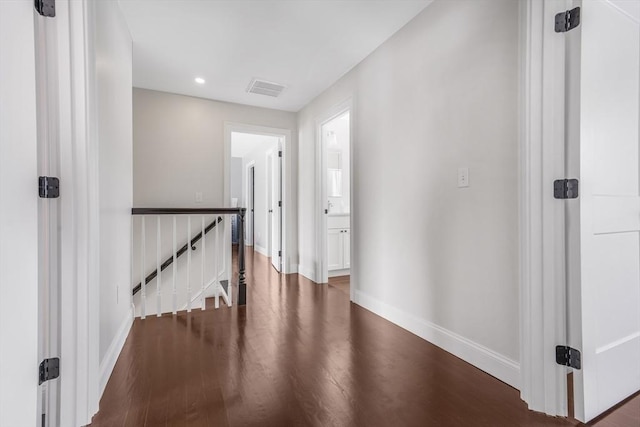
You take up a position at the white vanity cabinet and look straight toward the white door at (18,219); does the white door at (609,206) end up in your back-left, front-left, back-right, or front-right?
front-left

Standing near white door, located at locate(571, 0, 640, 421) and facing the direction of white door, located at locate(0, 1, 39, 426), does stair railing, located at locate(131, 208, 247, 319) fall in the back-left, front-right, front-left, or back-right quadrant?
front-right

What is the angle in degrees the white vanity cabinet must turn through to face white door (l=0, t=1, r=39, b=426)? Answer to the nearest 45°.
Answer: approximately 45° to its right

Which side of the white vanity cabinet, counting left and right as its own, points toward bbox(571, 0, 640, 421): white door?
front

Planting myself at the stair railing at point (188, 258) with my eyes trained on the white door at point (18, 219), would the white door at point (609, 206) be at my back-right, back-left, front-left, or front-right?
front-left

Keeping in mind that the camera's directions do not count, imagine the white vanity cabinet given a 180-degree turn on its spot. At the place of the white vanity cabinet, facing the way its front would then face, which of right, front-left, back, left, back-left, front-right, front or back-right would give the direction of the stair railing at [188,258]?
left
